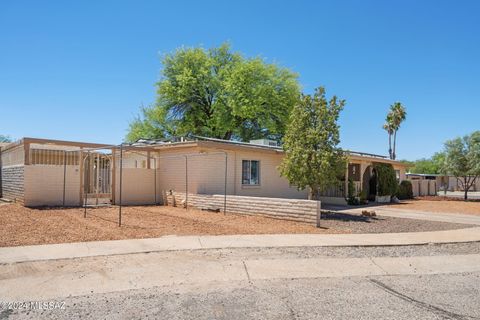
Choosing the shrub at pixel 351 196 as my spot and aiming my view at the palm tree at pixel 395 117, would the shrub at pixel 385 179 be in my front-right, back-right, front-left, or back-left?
front-right

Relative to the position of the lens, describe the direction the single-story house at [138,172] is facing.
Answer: facing the viewer and to the right of the viewer

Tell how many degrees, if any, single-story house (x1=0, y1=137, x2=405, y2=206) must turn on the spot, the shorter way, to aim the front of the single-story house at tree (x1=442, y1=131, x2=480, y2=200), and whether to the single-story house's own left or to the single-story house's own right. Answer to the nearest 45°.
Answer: approximately 90° to the single-story house's own left

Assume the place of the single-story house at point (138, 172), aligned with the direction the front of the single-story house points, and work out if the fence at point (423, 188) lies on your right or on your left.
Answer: on your left

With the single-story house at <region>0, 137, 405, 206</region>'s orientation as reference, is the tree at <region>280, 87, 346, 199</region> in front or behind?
in front

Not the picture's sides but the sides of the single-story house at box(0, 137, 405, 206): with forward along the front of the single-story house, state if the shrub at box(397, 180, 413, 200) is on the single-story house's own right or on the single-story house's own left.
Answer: on the single-story house's own left

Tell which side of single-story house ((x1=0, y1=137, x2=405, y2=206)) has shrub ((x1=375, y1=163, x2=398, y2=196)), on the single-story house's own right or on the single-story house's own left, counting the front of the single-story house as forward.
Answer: on the single-story house's own left

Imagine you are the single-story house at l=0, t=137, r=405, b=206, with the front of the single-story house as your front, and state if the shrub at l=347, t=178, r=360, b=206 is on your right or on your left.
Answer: on your left
